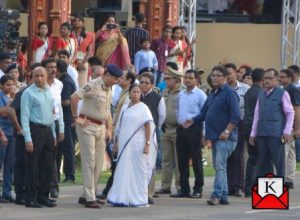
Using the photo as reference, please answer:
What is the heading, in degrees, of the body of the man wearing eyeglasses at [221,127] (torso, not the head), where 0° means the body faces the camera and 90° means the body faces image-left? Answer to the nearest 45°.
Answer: approximately 45°

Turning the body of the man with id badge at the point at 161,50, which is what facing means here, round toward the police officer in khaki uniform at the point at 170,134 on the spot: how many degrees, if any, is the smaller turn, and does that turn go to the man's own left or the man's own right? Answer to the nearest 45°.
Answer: approximately 45° to the man's own right

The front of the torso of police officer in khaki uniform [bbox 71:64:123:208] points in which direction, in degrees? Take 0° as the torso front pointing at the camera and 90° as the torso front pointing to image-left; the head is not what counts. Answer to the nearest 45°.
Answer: approximately 315°

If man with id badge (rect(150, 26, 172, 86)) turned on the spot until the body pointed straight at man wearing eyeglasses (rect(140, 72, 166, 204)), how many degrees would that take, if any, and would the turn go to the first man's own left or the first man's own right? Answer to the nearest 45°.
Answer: approximately 45° to the first man's own right

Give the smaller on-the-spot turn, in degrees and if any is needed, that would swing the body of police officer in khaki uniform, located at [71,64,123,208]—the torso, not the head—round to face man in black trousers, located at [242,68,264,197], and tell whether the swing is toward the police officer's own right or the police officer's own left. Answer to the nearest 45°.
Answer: approximately 90° to the police officer's own left

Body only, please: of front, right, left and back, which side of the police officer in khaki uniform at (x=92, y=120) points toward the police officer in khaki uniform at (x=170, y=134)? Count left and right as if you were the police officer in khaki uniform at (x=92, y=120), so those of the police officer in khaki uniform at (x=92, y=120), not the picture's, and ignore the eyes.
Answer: left

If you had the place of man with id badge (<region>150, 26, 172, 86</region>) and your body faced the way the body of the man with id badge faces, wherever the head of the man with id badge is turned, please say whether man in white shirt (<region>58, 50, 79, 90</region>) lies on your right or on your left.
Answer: on your right
